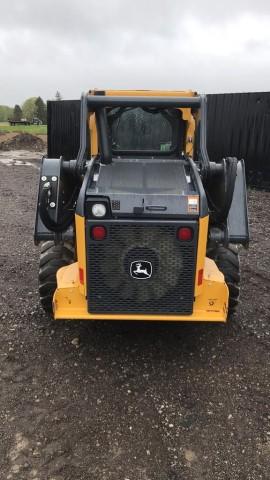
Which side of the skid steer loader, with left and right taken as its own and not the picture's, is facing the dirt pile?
front

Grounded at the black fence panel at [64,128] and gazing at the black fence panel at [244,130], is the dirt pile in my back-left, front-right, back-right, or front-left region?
back-left

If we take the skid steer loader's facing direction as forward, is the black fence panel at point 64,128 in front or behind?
in front

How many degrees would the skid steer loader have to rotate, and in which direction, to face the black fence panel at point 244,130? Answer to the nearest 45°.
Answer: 0° — it already faces it

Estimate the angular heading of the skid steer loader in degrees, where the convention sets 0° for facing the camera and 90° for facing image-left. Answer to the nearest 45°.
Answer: approximately 180°
